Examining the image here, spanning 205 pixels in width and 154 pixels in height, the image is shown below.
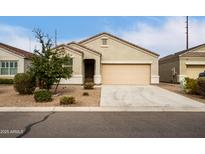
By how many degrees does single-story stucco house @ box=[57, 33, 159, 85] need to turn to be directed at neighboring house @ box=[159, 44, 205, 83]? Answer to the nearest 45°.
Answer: approximately 90° to its left

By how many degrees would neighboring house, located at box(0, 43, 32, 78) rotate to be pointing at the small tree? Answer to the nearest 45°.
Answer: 0° — it already faces it

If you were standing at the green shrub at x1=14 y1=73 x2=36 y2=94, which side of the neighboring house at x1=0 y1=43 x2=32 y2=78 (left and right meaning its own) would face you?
front

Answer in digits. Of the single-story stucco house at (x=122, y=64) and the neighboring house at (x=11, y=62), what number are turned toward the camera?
2

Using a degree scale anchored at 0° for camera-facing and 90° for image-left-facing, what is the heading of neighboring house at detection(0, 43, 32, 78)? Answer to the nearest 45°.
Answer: approximately 0°

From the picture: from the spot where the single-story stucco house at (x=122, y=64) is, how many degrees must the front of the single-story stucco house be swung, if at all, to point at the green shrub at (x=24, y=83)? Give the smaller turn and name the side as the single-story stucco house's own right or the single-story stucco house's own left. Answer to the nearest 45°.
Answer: approximately 45° to the single-story stucco house's own right

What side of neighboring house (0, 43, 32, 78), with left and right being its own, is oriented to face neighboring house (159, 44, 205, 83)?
left

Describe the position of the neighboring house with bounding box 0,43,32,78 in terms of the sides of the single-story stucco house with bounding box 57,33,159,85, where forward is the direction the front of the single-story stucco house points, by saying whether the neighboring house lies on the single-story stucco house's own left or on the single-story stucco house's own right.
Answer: on the single-story stucco house's own right
